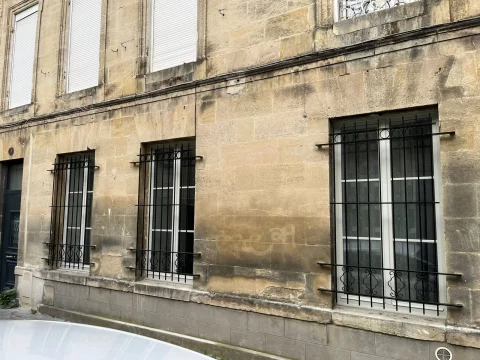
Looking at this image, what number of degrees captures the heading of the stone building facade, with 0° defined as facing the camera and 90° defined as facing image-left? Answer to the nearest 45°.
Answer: approximately 45°
